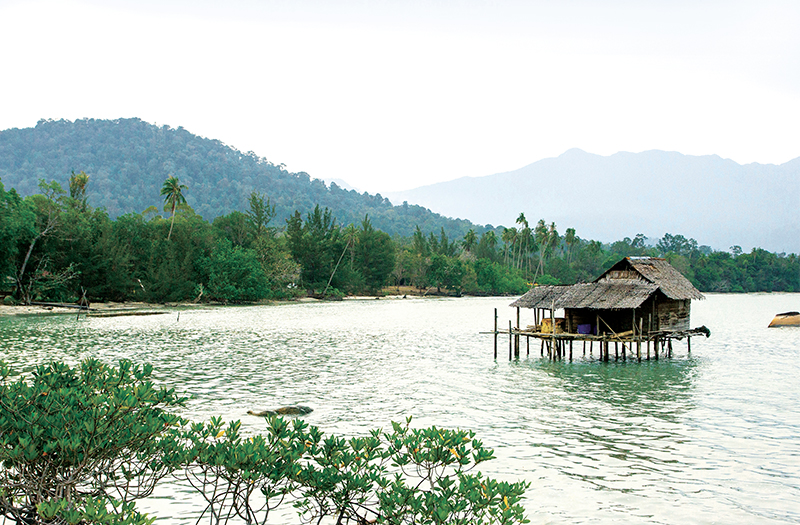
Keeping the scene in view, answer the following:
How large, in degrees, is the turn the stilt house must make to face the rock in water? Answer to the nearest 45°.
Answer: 0° — it already faces it

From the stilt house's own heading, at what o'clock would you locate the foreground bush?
The foreground bush is roughly at 11 o'clock from the stilt house.

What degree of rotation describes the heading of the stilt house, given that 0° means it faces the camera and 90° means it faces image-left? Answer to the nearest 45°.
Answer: approximately 45°
